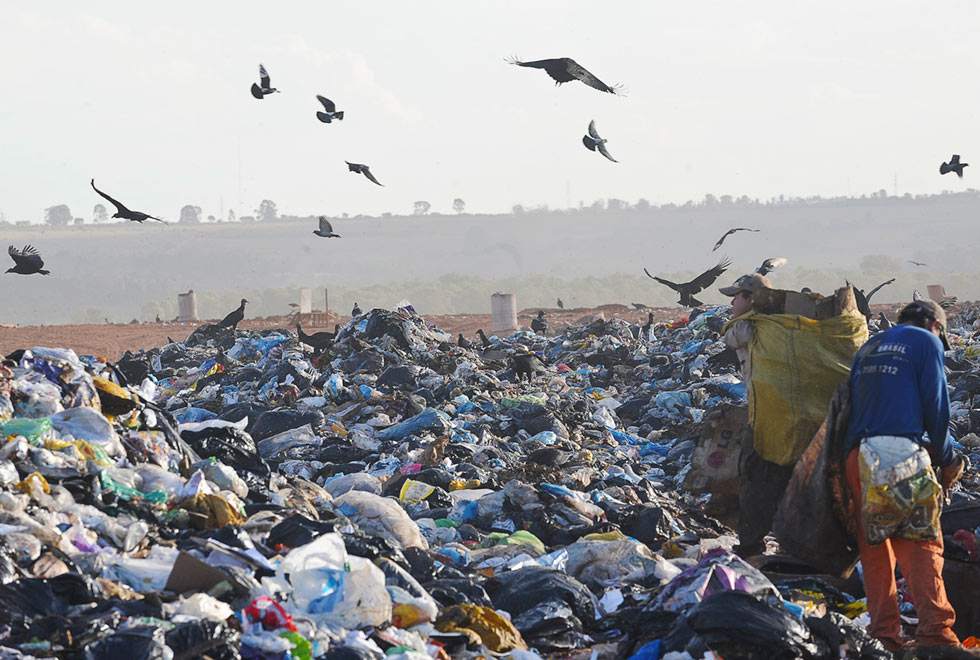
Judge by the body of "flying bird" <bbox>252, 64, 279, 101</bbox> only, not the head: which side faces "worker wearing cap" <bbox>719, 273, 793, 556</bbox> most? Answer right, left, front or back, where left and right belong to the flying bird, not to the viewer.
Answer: right

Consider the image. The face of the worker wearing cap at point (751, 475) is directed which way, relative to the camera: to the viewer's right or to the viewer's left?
to the viewer's left

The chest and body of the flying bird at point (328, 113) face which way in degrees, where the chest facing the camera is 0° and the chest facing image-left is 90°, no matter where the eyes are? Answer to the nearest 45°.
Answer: approximately 270°

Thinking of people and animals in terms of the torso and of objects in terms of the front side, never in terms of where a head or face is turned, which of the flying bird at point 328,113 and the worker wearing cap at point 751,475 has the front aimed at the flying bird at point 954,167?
the flying bird at point 328,113

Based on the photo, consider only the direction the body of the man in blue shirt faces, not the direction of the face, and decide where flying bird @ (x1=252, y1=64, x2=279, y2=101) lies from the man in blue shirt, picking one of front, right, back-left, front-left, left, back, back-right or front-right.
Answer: left

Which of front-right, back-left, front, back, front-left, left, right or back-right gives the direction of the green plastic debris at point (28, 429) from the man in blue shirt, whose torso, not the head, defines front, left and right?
back-left

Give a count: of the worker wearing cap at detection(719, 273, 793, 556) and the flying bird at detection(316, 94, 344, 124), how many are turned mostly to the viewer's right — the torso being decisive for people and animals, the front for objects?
1

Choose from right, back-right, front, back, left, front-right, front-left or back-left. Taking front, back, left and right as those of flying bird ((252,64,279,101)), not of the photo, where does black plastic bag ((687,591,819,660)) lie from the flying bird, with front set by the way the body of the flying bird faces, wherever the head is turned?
right

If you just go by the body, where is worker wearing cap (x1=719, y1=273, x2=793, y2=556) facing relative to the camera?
to the viewer's left
